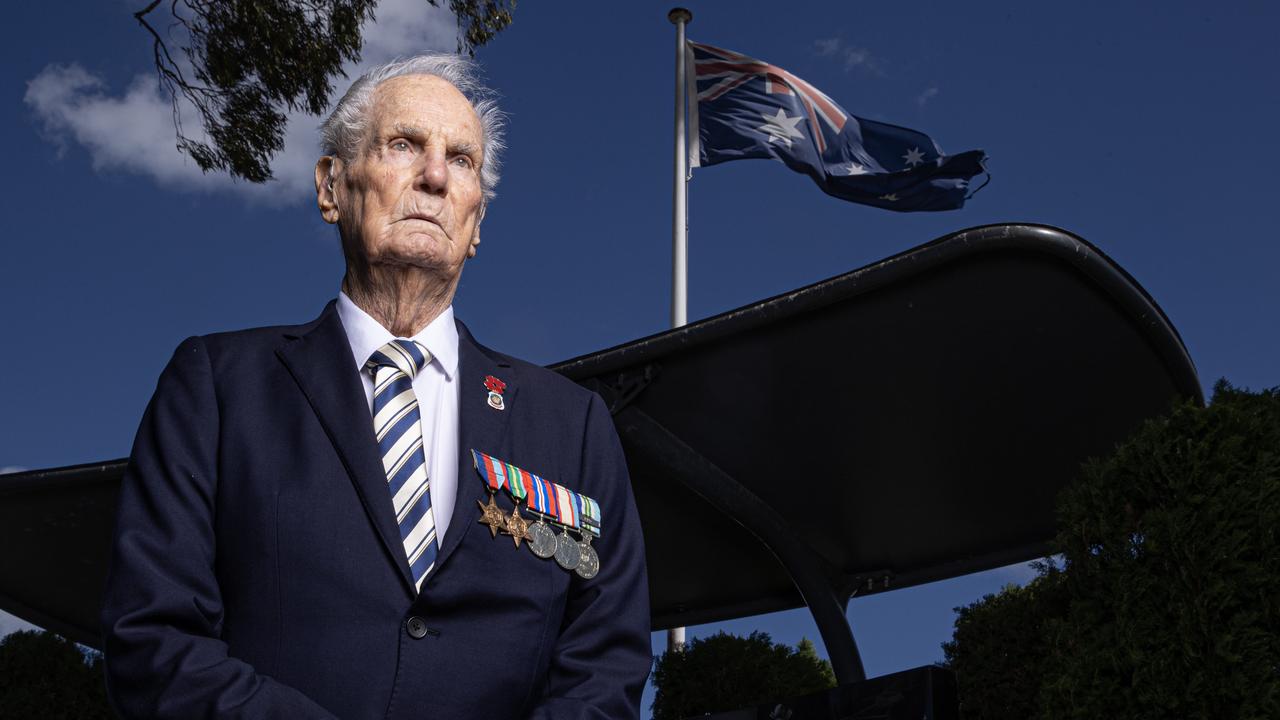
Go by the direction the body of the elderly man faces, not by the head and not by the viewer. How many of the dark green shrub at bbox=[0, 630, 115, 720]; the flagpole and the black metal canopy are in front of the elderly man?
0

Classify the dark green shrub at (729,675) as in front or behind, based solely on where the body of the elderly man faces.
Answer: behind

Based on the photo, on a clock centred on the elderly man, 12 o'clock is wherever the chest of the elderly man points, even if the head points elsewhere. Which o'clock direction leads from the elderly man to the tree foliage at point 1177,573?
The tree foliage is roughly at 8 o'clock from the elderly man.

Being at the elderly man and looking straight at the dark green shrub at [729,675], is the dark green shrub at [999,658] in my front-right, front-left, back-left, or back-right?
front-right

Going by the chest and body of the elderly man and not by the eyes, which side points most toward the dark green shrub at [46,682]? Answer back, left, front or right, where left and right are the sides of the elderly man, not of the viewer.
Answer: back

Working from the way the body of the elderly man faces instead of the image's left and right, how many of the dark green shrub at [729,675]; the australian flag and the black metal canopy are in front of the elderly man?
0

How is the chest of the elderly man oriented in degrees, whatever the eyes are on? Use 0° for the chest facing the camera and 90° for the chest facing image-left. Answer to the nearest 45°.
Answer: approximately 0°

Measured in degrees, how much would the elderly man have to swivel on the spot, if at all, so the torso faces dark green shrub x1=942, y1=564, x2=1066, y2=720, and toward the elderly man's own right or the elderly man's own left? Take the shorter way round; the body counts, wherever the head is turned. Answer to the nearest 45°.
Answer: approximately 135° to the elderly man's own left

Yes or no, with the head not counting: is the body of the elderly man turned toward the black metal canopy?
no

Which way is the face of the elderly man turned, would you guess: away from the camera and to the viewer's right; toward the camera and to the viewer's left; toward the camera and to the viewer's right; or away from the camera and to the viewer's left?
toward the camera and to the viewer's right

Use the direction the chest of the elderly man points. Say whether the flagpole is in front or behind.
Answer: behind

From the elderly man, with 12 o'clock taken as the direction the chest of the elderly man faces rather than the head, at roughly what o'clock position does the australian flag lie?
The australian flag is roughly at 7 o'clock from the elderly man.

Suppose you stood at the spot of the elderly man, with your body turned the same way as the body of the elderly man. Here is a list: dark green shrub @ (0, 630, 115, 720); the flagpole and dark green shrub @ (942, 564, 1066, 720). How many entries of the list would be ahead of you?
0
